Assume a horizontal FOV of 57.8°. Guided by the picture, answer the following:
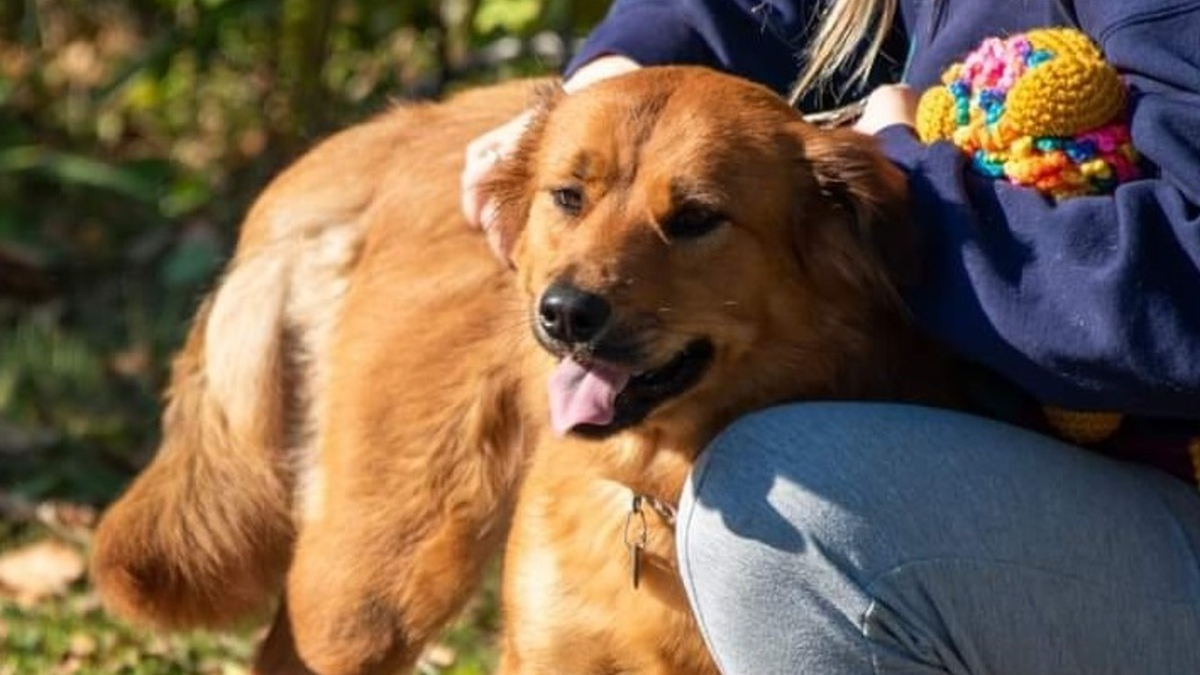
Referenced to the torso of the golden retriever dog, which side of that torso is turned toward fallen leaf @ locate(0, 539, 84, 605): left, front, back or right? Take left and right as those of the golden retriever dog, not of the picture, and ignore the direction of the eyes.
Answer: back

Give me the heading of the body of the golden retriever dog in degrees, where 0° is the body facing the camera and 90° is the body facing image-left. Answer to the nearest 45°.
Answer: approximately 315°
